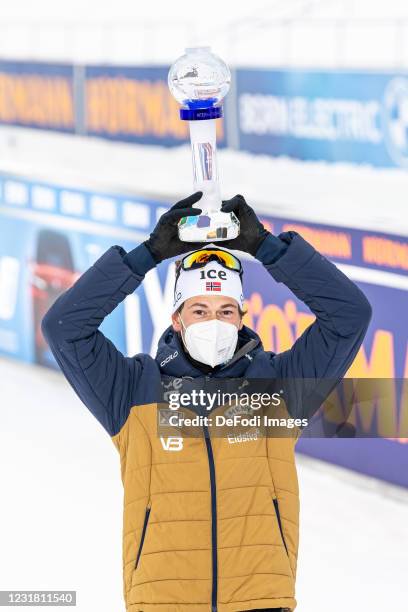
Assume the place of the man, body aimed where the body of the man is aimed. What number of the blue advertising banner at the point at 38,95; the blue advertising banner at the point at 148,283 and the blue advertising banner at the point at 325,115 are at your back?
3

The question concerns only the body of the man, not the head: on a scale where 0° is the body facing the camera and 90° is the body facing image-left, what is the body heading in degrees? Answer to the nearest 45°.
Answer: approximately 0°

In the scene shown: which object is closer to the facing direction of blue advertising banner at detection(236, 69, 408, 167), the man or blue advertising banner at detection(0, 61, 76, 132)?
the man

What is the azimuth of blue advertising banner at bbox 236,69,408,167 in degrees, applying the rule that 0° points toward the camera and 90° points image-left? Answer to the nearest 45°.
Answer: approximately 45°

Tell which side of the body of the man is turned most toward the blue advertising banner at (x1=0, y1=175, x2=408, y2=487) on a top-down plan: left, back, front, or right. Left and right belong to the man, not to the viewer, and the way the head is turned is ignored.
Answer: back

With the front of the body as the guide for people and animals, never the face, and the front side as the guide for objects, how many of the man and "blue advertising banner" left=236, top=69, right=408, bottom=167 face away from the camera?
0

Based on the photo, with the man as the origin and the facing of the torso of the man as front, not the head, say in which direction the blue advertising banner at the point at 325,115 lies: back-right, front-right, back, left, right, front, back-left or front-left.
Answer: back

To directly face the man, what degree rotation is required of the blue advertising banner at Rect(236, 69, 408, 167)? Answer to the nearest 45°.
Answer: approximately 45° to its left

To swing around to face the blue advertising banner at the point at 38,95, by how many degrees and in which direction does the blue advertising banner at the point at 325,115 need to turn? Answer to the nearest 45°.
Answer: approximately 90° to its right

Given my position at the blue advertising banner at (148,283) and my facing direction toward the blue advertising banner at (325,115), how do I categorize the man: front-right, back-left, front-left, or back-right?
back-right
